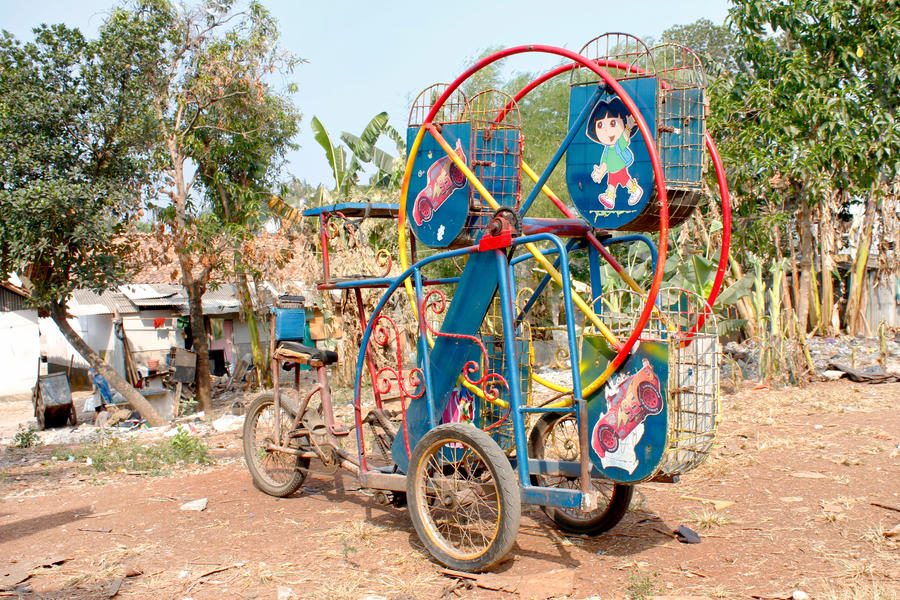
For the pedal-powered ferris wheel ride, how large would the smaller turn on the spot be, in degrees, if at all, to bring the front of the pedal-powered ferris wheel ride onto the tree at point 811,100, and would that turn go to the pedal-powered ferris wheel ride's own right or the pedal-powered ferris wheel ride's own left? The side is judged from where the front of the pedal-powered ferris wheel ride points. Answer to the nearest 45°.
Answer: approximately 90° to the pedal-powered ferris wheel ride's own left

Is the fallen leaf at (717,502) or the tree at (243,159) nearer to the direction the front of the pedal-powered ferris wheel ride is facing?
the fallen leaf

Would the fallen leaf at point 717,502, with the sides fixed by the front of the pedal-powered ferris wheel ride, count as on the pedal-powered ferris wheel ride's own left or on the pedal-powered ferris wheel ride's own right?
on the pedal-powered ferris wheel ride's own left

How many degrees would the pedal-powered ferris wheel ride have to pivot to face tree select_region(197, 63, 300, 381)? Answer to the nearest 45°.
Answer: approximately 180°

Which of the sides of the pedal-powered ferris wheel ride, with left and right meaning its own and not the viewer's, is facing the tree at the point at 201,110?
back

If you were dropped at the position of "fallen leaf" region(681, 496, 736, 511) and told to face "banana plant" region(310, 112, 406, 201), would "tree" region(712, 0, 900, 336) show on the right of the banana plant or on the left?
right

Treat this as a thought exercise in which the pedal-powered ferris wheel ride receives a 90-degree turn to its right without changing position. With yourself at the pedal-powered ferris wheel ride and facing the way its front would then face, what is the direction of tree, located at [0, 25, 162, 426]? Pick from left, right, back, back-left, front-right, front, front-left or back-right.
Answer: right

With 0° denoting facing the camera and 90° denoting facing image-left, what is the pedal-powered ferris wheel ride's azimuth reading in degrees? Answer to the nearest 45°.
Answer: approximately 315°

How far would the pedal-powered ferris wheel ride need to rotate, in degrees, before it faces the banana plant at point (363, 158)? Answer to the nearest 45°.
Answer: approximately 135° to its left
